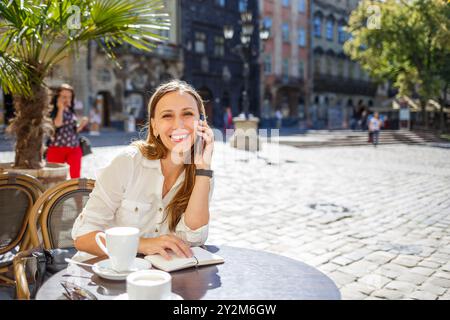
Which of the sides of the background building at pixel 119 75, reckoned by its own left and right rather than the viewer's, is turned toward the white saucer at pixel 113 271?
front

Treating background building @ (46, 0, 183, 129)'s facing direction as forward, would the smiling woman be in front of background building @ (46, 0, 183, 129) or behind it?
in front

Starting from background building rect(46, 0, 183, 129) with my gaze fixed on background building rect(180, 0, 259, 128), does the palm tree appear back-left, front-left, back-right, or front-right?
back-right

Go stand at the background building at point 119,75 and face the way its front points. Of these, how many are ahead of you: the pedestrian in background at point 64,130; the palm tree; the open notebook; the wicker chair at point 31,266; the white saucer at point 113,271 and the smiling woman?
6

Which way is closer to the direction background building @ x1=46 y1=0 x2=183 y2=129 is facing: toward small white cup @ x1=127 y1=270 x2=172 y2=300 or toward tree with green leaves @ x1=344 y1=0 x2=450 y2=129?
the small white cup

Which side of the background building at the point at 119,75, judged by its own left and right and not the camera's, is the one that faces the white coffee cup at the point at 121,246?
front

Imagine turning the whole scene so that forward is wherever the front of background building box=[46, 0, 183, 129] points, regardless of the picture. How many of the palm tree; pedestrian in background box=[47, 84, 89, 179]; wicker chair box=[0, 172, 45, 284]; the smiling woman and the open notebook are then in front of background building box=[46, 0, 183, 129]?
5

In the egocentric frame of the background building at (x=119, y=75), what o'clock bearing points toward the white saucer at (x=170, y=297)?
The white saucer is roughly at 12 o'clock from the background building.

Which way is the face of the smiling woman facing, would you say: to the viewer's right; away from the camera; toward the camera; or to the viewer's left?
toward the camera

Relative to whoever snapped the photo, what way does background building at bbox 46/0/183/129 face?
facing the viewer

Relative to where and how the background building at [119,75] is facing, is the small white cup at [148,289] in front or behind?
in front

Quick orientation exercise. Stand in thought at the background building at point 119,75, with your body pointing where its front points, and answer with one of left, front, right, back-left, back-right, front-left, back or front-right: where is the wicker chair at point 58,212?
front

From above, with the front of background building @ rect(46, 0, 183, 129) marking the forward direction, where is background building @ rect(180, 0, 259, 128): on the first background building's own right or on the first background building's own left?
on the first background building's own left

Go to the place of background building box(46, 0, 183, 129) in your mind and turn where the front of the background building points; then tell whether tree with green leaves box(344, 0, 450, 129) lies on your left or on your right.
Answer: on your left

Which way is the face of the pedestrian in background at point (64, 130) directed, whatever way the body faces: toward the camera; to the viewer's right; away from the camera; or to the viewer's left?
toward the camera

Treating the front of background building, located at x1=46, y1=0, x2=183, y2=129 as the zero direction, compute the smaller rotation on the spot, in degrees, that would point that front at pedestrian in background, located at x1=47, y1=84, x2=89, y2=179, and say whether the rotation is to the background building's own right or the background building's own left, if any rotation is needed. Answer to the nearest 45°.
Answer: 0° — it already faces them
